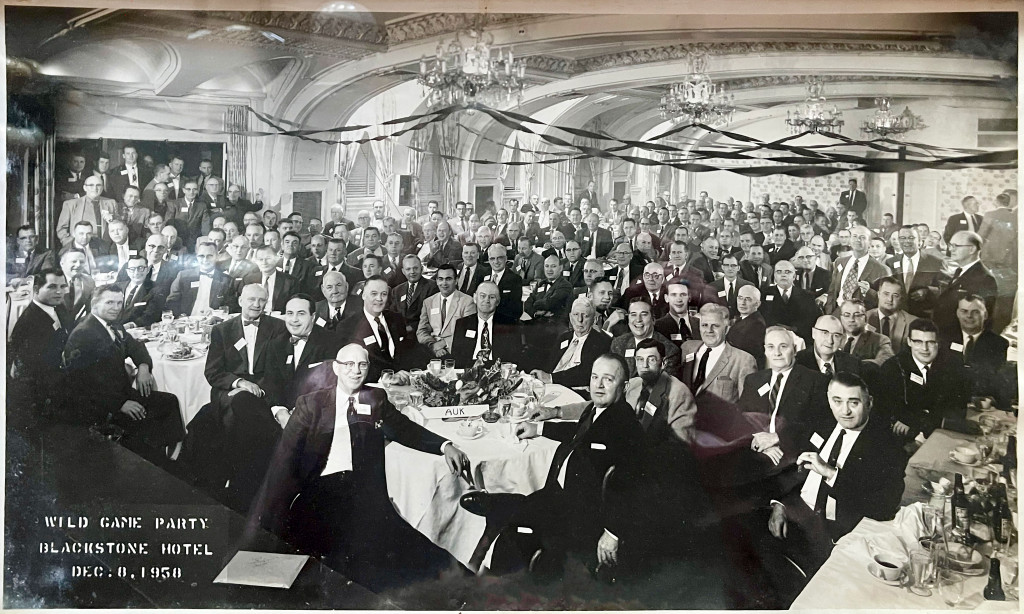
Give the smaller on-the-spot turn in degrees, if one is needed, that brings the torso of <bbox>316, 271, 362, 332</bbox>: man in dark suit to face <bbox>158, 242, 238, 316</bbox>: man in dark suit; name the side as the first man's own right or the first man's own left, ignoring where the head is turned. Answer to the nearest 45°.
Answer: approximately 90° to the first man's own right

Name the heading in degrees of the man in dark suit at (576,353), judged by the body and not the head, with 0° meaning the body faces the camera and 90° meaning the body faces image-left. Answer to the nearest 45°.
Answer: approximately 45°
